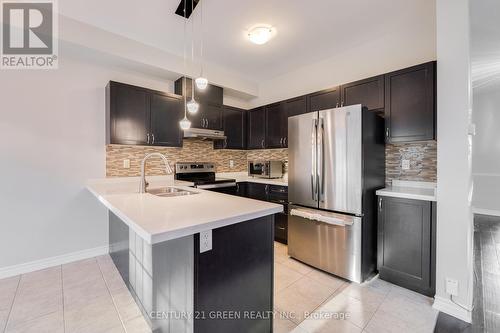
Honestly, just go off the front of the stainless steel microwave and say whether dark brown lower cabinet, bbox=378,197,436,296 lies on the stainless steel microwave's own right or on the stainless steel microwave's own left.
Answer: on the stainless steel microwave's own left

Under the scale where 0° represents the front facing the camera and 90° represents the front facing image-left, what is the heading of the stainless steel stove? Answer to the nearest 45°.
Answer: approximately 315°

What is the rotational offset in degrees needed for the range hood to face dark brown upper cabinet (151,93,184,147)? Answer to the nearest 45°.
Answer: approximately 135° to its right

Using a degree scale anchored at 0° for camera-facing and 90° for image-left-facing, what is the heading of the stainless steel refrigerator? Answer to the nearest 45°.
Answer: approximately 45°

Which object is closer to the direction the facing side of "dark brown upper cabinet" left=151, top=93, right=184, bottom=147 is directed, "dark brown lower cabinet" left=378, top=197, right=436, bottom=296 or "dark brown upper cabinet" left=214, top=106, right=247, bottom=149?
the dark brown lower cabinet
